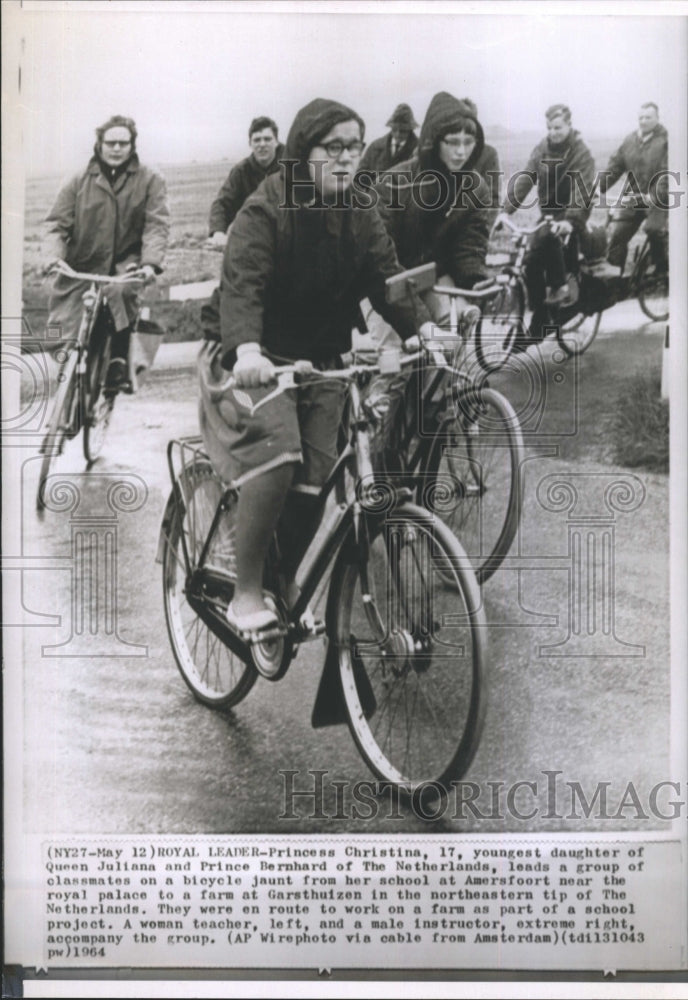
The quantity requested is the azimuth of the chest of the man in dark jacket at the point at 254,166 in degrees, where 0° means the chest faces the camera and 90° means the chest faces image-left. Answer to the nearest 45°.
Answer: approximately 0°

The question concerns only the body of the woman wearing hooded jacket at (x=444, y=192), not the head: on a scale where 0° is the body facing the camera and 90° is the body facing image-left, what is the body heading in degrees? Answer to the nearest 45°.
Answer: approximately 315°
